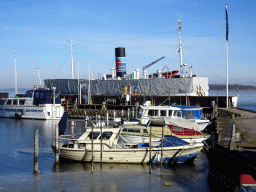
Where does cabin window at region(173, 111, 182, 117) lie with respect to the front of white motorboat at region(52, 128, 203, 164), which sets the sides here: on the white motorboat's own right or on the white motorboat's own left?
on the white motorboat's own left

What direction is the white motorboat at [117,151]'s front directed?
to the viewer's right

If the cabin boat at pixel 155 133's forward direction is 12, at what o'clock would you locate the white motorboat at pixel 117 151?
The white motorboat is roughly at 4 o'clock from the cabin boat.

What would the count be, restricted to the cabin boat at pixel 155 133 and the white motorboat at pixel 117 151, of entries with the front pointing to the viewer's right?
2

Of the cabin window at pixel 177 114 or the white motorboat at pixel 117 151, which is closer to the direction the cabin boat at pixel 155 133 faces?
the cabin window
